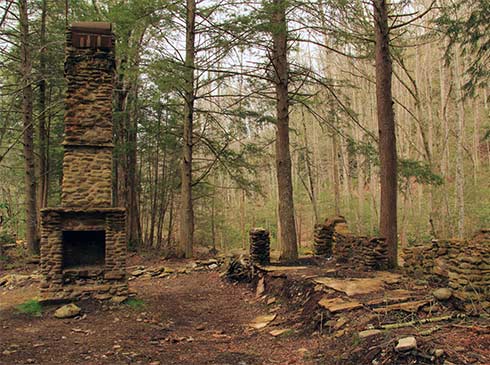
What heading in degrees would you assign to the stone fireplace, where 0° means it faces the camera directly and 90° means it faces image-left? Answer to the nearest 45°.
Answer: approximately 0°

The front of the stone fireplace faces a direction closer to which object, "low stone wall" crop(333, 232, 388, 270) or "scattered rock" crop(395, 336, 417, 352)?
the scattered rock

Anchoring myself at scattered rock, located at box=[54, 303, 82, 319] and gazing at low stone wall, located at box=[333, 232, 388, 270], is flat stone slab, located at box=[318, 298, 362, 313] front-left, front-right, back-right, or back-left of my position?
front-right

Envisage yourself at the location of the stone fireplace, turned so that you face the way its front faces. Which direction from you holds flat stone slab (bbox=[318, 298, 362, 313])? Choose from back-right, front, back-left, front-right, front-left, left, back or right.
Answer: front-left

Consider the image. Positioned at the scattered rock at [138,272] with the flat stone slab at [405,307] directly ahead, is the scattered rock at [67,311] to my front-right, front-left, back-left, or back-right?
front-right

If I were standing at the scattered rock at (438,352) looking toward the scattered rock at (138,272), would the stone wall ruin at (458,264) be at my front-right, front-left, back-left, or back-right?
front-right

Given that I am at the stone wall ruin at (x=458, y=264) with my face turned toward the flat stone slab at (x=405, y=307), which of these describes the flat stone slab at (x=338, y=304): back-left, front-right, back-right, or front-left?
front-right

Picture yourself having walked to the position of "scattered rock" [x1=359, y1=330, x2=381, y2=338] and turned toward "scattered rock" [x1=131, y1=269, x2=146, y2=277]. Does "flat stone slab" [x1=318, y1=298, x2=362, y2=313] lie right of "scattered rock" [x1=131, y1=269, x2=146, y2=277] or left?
right

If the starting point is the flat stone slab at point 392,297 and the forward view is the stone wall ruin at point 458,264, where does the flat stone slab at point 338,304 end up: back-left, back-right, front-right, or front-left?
back-left

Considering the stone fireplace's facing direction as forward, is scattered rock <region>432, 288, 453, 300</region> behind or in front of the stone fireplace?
in front

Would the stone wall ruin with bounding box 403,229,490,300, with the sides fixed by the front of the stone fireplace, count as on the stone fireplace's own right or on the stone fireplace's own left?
on the stone fireplace's own left

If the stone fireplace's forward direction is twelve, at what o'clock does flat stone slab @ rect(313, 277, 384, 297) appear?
The flat stone slab is roughly at 10 o'clock from the stone fireplace.

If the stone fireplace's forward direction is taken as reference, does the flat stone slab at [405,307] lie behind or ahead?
ahead
